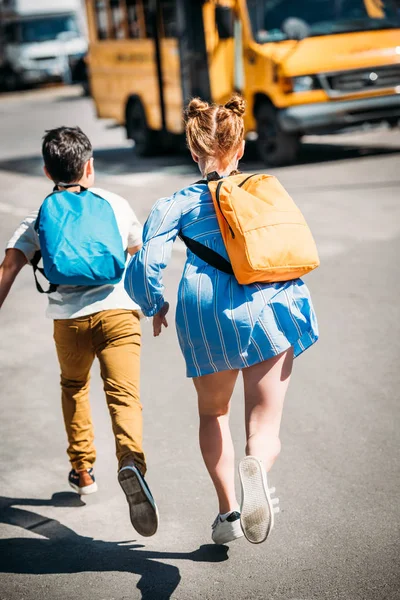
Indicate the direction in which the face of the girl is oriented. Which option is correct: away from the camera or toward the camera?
away from the camera

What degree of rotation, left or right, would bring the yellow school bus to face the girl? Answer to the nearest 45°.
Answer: approximately 45° to its right

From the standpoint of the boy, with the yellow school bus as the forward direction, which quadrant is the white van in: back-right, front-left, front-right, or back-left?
front-left

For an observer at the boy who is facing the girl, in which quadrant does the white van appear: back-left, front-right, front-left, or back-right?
back-left

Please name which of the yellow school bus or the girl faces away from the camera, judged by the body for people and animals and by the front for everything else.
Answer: the girl

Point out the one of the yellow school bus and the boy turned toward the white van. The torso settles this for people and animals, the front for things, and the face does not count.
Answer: the boy

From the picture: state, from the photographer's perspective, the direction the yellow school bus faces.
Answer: facing the viewer and to the right of the viewer

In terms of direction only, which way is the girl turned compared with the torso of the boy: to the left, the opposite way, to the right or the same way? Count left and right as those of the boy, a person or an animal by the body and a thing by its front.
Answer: the same way

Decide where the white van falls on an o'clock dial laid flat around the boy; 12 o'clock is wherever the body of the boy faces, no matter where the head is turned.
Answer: The white van is roughly at 12 o'clock from the boy.

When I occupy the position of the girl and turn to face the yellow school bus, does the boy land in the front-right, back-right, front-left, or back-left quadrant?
front-left

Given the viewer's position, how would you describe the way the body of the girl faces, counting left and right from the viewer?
facing away from the viewer

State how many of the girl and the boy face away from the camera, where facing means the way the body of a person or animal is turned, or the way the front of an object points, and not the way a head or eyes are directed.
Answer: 2

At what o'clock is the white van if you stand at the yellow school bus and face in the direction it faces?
The white van is roughly at 7 o'clock from the yellow school bus.

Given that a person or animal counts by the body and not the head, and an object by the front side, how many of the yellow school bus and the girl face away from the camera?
1

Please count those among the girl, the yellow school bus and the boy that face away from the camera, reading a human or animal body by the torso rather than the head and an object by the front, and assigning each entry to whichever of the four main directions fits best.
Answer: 2

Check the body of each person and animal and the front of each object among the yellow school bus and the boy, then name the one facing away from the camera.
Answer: the boy

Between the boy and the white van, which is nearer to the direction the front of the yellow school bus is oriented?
the boy

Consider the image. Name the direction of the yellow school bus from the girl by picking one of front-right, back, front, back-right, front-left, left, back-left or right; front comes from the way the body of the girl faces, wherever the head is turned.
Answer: front

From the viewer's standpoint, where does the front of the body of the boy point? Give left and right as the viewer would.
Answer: facing away from the viewer

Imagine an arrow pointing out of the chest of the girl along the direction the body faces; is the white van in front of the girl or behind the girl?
in front
